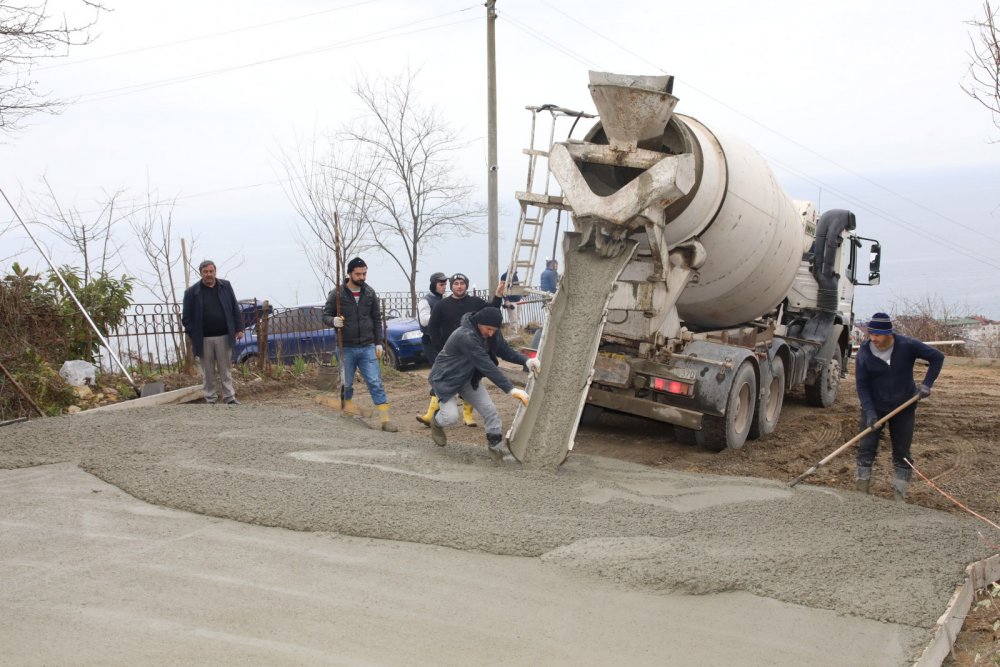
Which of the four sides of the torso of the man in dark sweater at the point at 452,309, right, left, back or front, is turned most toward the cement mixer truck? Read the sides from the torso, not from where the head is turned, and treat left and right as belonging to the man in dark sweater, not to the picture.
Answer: left

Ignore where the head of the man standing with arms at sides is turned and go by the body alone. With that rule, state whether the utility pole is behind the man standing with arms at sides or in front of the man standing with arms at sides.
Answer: behind

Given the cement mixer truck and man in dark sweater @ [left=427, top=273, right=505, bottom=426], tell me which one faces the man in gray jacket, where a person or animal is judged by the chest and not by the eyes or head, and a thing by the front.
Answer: the man in dark sweater

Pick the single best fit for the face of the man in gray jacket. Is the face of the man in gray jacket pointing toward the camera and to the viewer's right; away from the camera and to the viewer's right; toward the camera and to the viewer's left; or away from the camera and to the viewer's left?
toward the camera and to the viewer's right

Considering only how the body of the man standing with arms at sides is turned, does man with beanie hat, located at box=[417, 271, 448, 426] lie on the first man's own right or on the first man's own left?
on the first man's own left

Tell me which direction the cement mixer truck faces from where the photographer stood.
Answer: facing away from the viewer and to the right of the viewer

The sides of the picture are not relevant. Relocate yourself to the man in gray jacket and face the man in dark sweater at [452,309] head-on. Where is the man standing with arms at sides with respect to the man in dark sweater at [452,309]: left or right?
left

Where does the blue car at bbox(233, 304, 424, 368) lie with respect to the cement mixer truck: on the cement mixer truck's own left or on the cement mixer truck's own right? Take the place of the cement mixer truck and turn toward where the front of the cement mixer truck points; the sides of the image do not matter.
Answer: on the cement mixer truck's own left

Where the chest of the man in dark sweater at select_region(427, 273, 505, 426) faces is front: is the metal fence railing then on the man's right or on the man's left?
on the man's right
